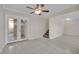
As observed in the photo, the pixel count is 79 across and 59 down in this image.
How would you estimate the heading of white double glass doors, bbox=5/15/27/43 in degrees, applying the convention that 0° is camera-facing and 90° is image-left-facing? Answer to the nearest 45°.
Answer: approximately 315°
